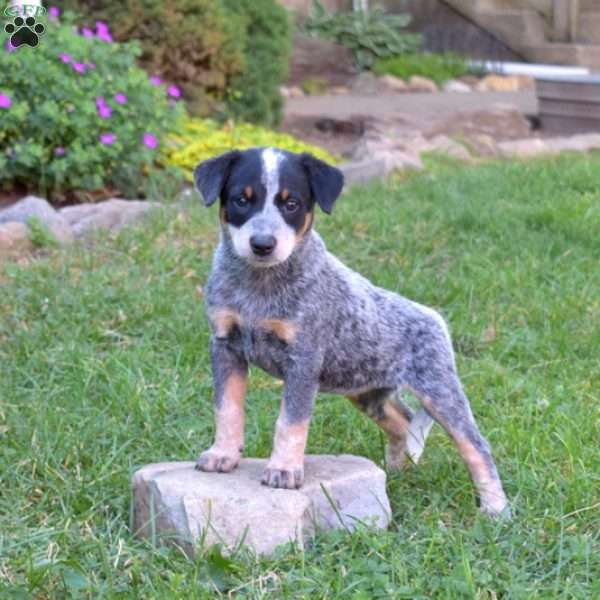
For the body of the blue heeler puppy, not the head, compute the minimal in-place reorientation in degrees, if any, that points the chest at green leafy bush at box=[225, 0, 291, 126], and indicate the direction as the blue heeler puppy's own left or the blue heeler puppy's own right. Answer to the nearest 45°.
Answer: approximately 135° to the blue heeler puppy's own right

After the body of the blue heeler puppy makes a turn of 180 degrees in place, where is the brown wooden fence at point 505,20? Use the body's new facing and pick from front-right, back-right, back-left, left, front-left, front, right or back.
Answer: front-left

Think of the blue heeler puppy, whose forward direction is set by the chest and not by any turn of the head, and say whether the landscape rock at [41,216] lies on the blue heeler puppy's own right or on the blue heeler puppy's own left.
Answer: on the blue heeler puppy's own right

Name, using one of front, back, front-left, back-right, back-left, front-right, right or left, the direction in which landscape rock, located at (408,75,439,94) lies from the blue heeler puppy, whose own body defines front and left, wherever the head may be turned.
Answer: back-right

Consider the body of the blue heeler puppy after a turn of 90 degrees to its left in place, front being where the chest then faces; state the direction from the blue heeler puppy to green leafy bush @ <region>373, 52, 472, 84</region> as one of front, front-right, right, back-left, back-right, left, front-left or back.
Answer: back-left

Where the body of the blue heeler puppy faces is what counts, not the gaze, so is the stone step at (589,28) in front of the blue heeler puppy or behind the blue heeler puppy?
behind

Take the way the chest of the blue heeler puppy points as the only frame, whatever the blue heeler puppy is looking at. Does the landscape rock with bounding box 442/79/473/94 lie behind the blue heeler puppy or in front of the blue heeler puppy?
behind

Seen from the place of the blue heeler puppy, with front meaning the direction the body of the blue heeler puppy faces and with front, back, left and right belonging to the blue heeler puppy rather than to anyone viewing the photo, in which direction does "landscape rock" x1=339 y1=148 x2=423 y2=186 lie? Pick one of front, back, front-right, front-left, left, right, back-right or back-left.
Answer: back-right

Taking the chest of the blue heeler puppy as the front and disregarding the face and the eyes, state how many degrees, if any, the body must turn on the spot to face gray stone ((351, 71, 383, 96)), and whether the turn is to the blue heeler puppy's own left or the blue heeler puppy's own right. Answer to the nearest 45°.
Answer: approximately 135° to the blue heeler puppy's own right

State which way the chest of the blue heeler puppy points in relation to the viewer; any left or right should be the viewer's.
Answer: facing the viewer and to the left of the viewer

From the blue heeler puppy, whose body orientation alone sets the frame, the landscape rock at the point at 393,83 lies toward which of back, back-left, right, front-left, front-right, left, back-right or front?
back-right

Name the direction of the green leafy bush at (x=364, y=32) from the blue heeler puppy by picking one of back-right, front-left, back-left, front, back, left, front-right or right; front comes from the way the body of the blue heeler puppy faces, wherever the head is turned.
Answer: back-right

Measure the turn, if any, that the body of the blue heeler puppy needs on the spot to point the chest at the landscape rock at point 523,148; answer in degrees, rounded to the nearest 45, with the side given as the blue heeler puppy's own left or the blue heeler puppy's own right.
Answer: approximately 135° to the blue heeler puppy's own right

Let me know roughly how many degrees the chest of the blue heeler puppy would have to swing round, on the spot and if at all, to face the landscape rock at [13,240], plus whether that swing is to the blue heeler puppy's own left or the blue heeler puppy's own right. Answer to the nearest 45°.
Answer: approximately 90° to the blue heeler puppy's own right

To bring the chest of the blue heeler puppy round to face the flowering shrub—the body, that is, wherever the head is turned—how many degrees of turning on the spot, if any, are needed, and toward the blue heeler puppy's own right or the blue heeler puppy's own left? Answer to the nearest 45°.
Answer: approximately 135° to the blue heeler puppy's own right

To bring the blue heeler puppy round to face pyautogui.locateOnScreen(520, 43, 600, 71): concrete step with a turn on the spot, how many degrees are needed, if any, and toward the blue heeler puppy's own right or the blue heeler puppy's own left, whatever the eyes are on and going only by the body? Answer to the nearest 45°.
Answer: approximately 135° to the blue heeler puppy's own right

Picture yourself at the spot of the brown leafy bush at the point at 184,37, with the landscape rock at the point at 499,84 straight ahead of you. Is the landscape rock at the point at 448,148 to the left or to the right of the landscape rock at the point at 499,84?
right
